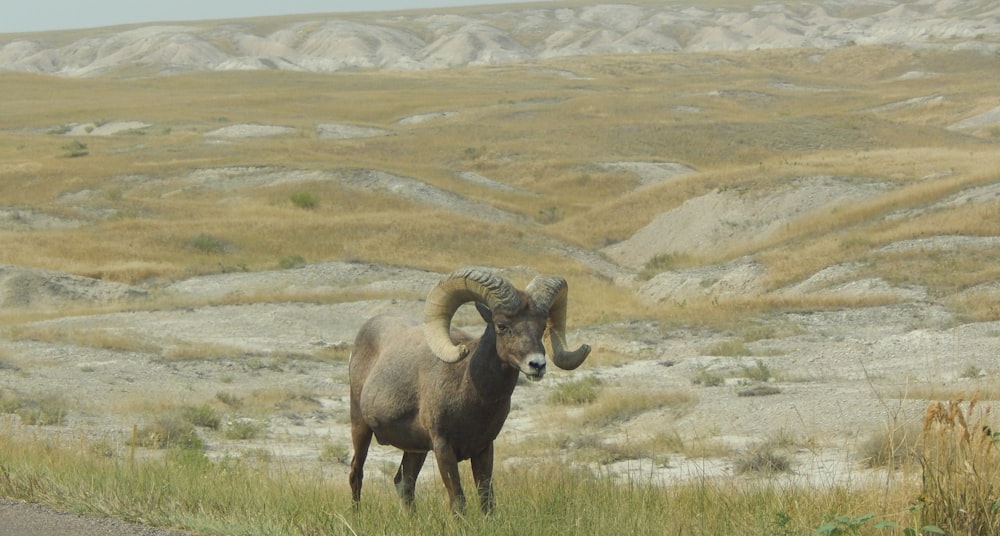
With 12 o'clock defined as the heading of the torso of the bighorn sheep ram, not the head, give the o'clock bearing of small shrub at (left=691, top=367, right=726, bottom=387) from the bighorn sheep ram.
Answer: The small shrub is roughly at 8 o'clock from the bighorn sheep ram.

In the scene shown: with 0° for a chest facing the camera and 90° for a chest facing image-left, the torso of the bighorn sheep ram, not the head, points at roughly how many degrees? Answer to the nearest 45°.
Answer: approximately 315°

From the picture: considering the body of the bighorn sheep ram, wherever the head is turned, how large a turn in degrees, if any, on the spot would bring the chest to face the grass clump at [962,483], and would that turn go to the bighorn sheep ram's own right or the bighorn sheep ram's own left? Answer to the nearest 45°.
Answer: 0° — it already faces it

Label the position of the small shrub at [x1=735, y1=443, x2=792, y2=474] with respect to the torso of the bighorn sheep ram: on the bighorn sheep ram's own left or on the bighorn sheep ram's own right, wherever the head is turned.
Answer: on the bighorn sheep ram's own left

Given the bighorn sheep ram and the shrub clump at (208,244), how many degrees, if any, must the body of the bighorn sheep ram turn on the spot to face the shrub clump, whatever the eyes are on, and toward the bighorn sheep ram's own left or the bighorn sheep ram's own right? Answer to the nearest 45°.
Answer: approximately 135° to the bighorn sheep ram's own left

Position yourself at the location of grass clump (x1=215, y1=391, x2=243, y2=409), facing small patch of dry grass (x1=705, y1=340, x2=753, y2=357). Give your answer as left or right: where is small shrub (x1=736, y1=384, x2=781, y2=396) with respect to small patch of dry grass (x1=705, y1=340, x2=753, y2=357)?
right

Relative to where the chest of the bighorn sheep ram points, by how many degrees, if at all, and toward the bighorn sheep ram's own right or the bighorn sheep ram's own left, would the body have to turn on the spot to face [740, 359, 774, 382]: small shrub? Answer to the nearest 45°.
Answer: approximately 90° to the bighorn sheep ram's own left

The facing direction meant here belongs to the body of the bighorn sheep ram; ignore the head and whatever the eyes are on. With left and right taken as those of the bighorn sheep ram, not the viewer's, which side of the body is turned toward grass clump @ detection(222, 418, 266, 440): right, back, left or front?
back

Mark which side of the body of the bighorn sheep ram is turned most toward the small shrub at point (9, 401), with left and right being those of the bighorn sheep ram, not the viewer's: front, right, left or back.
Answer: back

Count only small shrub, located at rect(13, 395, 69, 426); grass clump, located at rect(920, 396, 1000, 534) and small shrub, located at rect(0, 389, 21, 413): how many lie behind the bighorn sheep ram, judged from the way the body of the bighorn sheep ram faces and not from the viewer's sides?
2

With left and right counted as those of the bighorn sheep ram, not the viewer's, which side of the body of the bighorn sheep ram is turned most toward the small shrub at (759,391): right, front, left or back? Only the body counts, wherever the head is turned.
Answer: left

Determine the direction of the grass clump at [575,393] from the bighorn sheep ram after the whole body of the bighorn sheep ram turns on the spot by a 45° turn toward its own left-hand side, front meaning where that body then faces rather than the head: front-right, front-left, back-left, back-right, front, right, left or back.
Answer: left

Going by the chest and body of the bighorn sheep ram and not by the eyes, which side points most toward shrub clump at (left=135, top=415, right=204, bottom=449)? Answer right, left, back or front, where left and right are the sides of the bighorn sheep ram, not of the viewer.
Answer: back
